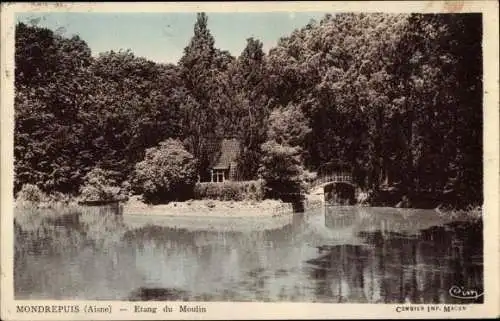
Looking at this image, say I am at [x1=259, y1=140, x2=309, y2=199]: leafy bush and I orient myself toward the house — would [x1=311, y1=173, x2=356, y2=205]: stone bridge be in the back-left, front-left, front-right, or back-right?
back-right
